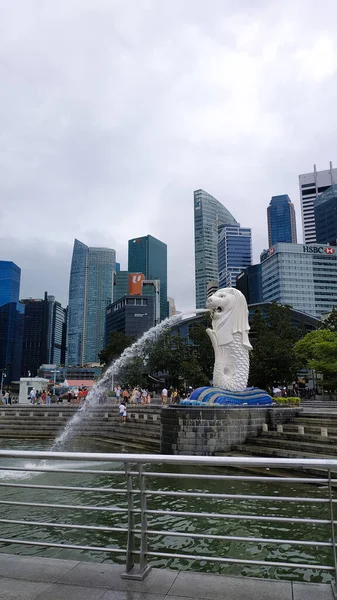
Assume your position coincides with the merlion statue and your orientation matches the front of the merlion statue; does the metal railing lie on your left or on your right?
on your left

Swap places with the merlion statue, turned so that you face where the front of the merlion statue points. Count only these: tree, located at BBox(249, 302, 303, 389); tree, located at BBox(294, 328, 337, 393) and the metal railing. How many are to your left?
1

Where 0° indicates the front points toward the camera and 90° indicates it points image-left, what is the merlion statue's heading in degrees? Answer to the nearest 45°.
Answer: approximately 90°

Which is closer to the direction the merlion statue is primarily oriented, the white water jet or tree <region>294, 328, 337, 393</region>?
the white water jet

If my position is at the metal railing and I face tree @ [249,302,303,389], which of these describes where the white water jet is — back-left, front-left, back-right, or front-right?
front-left

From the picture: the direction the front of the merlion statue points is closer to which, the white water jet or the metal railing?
the white water jet

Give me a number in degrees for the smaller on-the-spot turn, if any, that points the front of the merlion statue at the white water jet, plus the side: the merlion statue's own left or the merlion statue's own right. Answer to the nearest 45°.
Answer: approximately 45° to the merlion statue's own right
